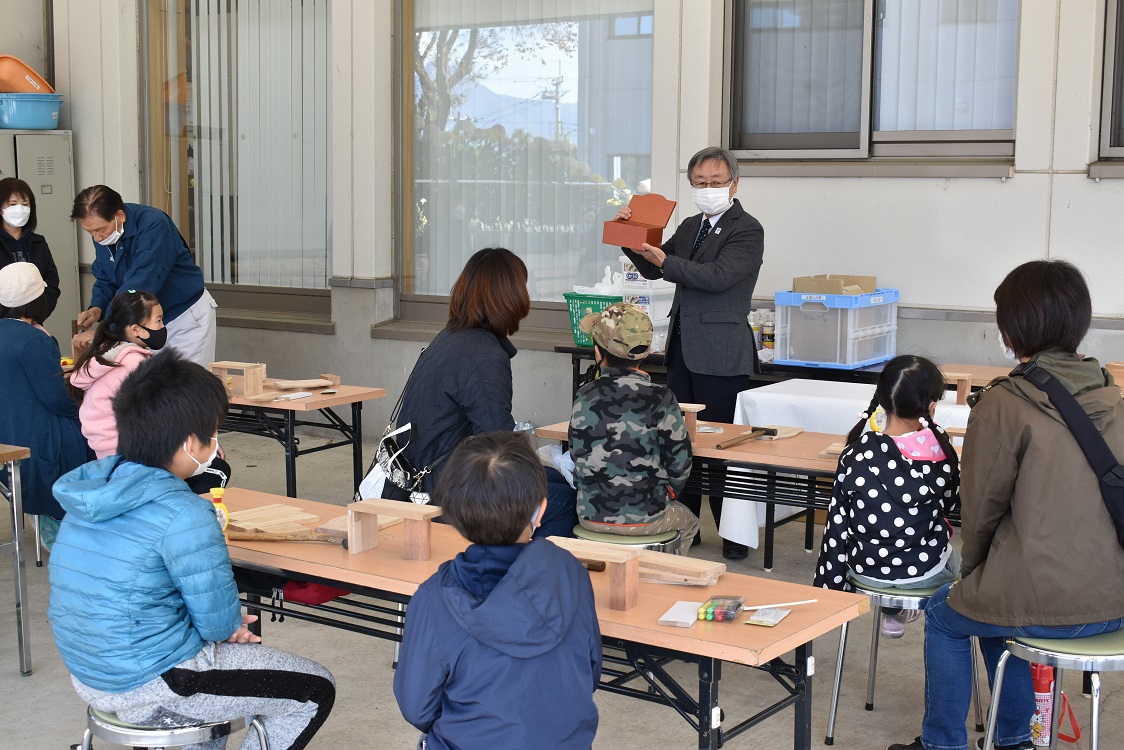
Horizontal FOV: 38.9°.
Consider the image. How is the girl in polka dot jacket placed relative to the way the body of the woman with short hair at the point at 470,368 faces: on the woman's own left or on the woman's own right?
on the woman's own right

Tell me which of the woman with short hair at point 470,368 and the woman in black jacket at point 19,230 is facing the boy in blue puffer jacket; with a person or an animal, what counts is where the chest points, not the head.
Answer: the woman in black jacket

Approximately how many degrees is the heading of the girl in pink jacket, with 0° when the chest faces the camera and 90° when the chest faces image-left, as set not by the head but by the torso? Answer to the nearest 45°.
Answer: approximately 270°

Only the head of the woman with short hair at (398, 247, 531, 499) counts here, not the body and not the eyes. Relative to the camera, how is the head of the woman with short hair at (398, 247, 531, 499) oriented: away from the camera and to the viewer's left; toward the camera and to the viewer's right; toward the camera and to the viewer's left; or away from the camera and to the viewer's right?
away from the camera and to the viewer's right

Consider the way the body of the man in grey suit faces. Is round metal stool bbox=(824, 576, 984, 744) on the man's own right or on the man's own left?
on the man's own left

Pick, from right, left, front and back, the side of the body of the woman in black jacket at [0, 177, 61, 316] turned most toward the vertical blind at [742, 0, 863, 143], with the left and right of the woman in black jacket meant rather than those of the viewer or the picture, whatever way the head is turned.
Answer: left

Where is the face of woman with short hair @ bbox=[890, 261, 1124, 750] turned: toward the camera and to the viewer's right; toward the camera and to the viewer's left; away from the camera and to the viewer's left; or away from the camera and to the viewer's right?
away from the camera and to the viewer's left

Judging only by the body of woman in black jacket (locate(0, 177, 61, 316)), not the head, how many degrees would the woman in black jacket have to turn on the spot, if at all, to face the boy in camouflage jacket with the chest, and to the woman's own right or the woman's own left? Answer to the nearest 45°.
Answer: approximately 45° to the woman's own left

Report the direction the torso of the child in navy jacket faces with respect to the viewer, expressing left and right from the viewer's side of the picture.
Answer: facing away from the viewer

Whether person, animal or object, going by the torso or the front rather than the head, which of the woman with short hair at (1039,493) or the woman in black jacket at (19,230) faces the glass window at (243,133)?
the woman with short hair
